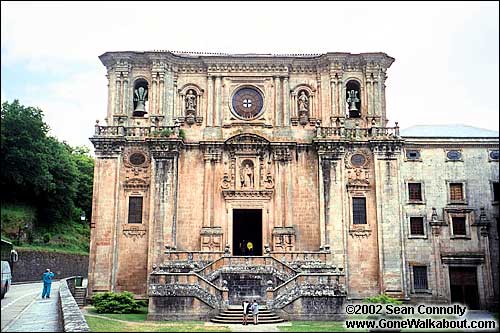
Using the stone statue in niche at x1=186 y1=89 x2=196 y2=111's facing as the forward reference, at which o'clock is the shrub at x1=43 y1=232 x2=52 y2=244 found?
The shrub is roughly at 4 o'clock from the stone statue in niche.

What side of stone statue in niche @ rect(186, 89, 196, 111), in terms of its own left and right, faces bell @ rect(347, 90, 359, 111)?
left

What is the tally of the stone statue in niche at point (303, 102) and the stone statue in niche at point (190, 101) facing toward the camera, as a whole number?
2

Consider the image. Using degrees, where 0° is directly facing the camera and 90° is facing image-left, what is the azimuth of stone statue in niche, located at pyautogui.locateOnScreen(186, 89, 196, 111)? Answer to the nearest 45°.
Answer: approximately 0°

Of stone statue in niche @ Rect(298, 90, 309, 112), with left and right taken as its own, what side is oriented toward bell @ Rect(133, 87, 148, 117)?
right

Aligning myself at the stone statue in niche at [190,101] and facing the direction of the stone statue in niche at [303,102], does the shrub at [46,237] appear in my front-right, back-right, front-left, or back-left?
back-left

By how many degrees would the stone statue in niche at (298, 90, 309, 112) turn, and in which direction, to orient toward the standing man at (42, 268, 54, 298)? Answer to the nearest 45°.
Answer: approximately 45° to its right
